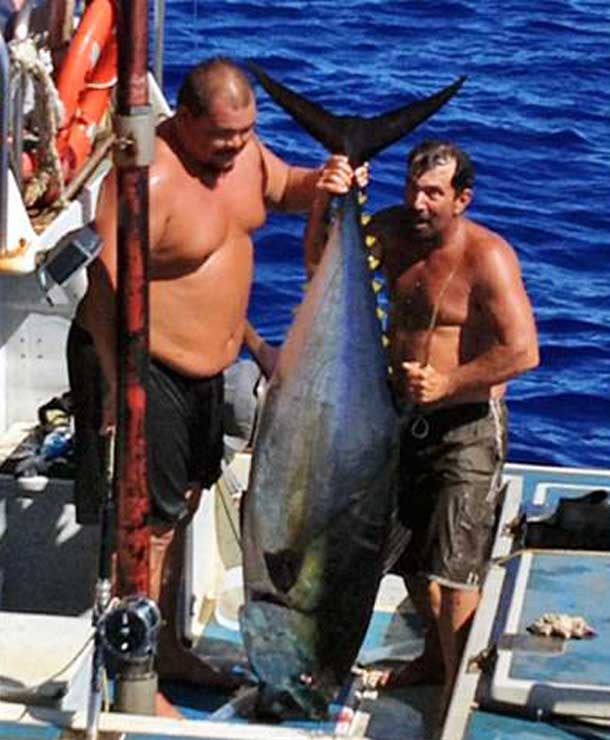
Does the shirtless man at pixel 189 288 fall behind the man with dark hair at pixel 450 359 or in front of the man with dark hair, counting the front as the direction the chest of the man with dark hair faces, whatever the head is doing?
in front

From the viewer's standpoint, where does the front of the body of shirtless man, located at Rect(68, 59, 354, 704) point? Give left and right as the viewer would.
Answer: facing the viewer and to the right of the viewer

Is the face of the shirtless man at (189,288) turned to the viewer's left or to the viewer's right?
to the viewer's right

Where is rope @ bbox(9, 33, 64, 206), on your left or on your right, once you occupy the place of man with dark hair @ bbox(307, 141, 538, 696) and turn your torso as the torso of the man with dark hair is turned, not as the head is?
on your right

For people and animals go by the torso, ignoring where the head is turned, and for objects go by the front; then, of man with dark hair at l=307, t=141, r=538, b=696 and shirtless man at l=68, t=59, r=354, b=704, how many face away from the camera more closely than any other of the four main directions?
0

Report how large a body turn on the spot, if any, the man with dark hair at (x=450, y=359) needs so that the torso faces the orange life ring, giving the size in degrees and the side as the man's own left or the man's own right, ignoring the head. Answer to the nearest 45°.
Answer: approximately 90° to the man's own right

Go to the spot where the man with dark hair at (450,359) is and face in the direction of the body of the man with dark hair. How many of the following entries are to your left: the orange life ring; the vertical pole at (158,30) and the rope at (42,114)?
0

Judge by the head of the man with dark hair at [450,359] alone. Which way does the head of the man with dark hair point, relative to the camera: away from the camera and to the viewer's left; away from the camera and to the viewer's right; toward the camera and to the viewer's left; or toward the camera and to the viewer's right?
toward the camera and to the viewer's left

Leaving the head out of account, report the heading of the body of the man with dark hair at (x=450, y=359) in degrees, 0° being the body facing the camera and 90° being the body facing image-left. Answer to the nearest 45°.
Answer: approximately 45°

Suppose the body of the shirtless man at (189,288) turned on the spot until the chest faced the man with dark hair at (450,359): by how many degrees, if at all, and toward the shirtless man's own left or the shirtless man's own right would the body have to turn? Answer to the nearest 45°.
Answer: approximately 45° to the shirtless man's own left
